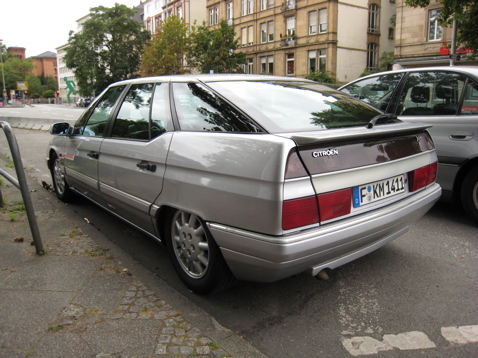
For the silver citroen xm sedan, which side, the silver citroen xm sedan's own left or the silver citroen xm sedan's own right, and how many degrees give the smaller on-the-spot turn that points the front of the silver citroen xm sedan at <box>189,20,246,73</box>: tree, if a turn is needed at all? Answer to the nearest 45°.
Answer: approximately 45° to the silver citroen xm sedan's own right

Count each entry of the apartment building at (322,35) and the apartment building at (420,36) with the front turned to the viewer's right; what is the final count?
0

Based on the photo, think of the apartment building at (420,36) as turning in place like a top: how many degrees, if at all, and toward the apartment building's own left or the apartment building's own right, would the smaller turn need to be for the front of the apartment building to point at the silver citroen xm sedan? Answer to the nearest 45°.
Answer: approximately 45° to the apartment building's own left

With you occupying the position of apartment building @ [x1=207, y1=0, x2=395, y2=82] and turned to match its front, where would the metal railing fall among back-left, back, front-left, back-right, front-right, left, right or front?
front-left

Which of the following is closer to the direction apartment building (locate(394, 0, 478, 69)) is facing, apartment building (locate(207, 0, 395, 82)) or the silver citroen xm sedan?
the silver citroen xm sedan

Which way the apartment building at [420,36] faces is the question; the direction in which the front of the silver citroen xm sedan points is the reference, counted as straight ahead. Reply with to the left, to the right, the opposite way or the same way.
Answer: to the left

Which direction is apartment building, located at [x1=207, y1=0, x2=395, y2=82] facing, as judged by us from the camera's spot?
facing the viewer and to the left of the viewer

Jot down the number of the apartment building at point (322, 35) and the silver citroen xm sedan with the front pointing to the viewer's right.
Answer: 0

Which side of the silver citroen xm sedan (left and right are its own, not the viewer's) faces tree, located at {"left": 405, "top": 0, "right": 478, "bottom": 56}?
right

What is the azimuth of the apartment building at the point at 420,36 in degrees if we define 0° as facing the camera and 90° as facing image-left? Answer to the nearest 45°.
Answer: approximately 45°

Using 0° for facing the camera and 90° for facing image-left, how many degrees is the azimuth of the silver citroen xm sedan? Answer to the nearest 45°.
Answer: approximately 135°

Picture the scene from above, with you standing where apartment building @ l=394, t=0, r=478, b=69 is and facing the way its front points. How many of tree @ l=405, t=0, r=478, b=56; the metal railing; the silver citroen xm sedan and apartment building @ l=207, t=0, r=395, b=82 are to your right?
1

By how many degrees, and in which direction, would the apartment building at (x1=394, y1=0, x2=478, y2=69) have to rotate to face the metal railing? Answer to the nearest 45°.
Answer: approximately 45° to its left
